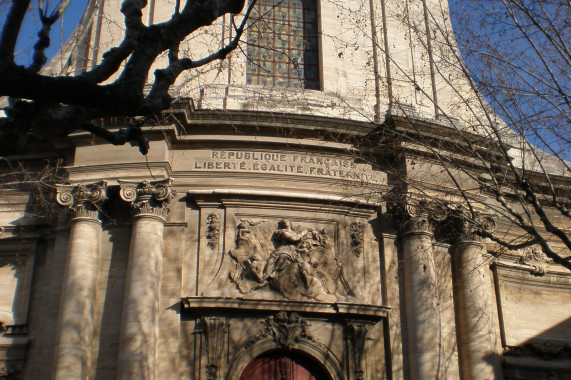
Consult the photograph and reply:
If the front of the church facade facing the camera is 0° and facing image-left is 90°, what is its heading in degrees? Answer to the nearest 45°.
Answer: approximately 0°
